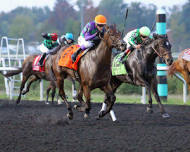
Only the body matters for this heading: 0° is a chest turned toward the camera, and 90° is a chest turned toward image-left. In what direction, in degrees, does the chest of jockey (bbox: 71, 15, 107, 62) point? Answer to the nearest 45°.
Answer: approximately 315°

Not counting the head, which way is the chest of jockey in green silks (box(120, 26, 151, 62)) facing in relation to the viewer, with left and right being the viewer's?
facing the viewer and to the right of the viewer

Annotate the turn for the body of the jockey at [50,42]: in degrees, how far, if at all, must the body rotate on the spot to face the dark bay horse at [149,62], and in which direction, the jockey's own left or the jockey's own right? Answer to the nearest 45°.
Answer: approximately 45° to the jockey's own right

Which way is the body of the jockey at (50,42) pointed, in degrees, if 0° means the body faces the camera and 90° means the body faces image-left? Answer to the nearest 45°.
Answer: approximately 270°

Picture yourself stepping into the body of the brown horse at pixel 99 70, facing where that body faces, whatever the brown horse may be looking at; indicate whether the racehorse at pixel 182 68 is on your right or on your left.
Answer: on your left

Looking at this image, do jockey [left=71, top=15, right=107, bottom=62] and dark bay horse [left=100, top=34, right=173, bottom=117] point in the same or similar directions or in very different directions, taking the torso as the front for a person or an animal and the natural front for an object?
same or similar directions

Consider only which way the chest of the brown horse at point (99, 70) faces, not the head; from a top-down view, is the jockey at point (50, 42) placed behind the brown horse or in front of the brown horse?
behind

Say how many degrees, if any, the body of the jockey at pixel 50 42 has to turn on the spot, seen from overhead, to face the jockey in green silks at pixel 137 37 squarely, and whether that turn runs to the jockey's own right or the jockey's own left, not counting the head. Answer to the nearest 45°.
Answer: approximately 45° to the jockey's own right

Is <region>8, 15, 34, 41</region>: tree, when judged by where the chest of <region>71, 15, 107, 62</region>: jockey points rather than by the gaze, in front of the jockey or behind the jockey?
behind

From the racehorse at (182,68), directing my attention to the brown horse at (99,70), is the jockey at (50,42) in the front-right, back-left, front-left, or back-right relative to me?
front-right

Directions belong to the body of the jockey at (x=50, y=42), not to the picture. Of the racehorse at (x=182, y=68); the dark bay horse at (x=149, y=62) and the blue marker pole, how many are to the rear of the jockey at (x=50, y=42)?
0

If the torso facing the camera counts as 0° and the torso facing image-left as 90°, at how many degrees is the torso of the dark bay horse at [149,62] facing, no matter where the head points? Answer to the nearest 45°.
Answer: approximately 315°

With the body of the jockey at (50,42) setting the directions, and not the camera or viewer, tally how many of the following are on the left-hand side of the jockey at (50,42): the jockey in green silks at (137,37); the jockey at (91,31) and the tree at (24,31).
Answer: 1
